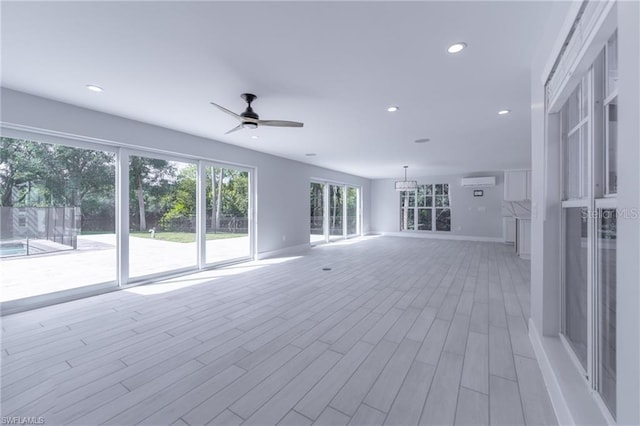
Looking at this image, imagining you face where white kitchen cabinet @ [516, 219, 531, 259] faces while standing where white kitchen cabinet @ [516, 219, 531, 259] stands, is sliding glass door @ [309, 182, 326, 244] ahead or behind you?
ahead

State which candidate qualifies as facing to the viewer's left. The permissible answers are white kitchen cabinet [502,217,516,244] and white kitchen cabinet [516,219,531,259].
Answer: white kitchen cabinet [516,219,531,259]

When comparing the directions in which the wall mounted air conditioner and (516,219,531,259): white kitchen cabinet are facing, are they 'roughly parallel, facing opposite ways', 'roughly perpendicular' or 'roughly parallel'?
roughly perpendicular

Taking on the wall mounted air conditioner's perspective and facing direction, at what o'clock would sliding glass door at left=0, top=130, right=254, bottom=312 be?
The sliding glass door is roughly at 1 o'clock from the wall mounted air conditioner.

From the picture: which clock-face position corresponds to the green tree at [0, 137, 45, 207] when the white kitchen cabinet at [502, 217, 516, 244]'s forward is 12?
The green tree is roughly at 1 o'clock from the white kitchen cabinet.

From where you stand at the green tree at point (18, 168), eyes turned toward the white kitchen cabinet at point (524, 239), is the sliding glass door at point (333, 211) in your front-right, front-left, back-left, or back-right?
front-left

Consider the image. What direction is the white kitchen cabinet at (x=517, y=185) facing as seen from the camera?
toward the camera

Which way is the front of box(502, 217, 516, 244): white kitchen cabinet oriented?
toward the camera

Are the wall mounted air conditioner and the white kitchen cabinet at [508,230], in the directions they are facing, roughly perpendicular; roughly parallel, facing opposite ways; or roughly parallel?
roughly parallel

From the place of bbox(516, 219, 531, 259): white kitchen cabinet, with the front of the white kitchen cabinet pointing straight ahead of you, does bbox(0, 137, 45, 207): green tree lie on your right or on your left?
on your left
